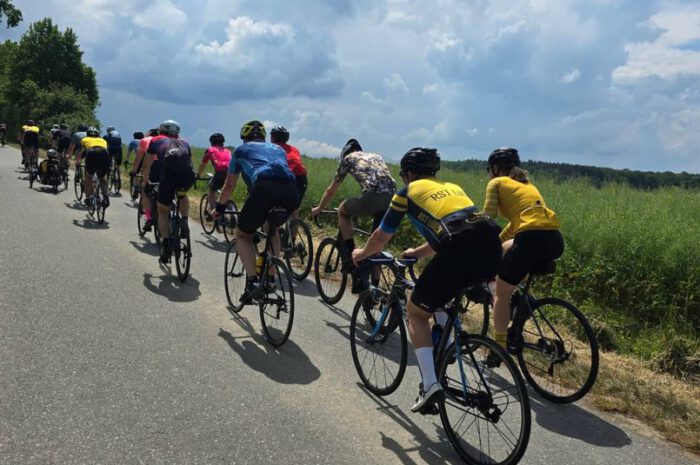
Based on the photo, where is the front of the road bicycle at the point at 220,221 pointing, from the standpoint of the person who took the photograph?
facing away from the viewer and to the left of the viewer

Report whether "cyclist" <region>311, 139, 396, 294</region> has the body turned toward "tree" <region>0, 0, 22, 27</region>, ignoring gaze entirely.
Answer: yes

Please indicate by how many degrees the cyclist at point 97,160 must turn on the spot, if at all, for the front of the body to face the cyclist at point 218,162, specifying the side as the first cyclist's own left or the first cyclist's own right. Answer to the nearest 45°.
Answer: approximately 135° to the first cyclist's own right

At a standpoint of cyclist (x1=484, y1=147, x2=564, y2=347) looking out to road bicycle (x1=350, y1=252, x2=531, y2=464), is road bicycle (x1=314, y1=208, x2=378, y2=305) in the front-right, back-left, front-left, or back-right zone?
back-right

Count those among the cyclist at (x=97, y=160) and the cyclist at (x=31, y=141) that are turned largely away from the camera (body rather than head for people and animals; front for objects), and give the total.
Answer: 2

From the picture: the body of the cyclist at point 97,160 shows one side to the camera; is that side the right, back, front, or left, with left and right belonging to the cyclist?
back

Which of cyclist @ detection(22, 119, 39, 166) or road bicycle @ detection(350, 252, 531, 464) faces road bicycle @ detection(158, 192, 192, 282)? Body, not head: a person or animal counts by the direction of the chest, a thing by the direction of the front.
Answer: road bicycle @ detection(350, 252, 531, 464)

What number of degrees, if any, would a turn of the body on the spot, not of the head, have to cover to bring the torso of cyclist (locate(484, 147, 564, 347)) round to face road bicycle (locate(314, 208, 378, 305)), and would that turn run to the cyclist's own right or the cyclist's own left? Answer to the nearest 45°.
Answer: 0° — they already face it

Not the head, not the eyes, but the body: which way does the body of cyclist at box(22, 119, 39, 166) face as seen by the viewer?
away from the camera

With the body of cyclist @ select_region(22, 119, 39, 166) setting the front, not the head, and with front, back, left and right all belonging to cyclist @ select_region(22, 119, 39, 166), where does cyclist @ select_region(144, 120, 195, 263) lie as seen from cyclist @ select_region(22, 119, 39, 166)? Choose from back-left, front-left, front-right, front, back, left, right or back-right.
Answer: back

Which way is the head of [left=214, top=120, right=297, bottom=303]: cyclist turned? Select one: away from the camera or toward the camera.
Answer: away from the camera

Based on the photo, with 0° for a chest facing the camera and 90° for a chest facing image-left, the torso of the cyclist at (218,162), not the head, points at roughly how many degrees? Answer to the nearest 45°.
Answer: approximately 135°

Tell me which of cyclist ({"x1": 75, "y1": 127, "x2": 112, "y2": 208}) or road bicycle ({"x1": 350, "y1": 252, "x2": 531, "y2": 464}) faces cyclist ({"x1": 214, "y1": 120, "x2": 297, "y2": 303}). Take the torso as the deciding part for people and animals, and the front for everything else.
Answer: the road bicycle
